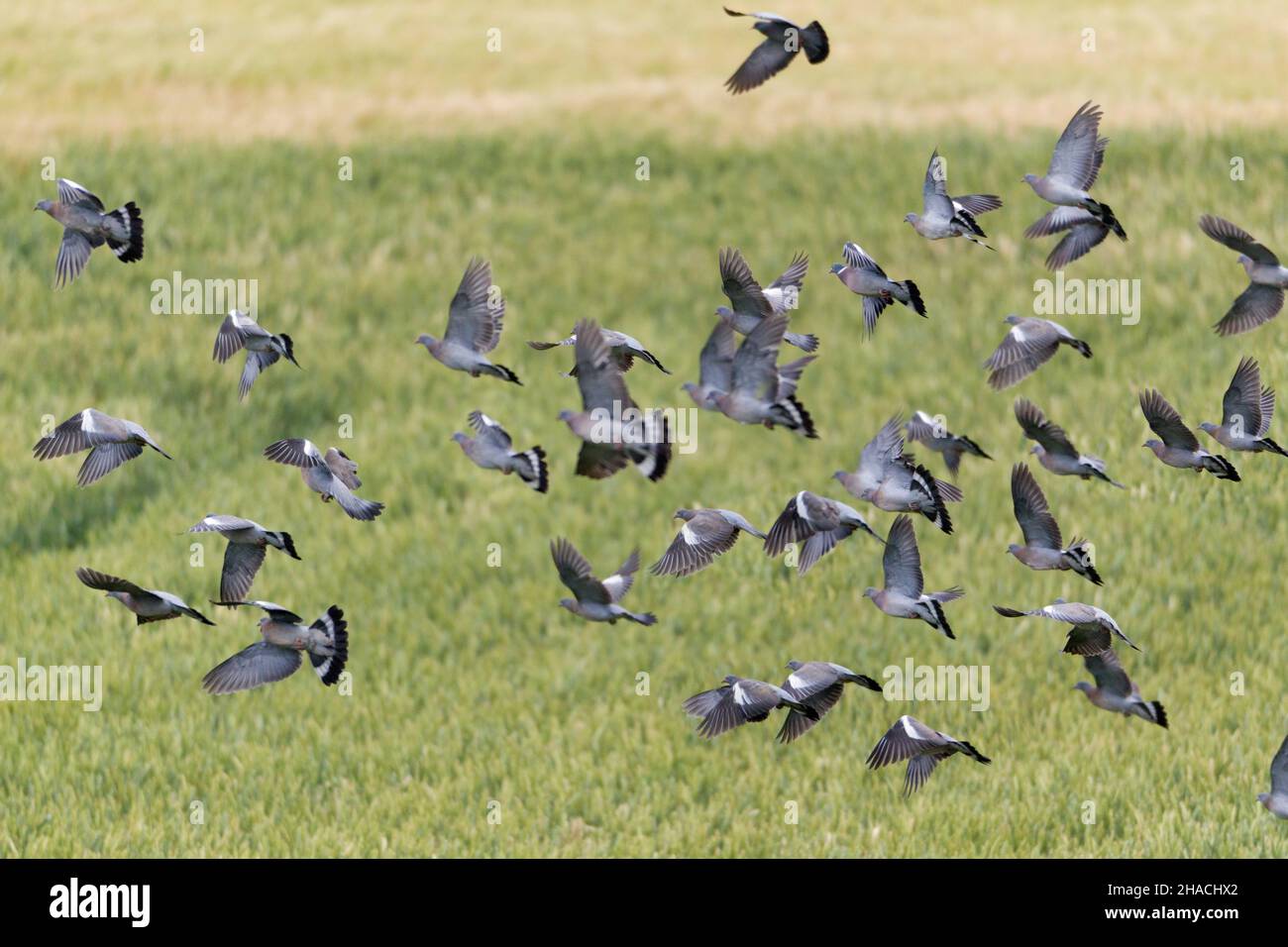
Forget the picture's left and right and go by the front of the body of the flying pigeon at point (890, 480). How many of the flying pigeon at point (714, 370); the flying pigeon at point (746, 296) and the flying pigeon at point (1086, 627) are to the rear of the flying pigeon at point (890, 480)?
1

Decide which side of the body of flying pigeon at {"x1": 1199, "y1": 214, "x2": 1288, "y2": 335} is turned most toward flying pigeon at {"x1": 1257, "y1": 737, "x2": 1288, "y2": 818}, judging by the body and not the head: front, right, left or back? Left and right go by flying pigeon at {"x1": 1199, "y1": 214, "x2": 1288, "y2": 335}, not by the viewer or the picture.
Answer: left

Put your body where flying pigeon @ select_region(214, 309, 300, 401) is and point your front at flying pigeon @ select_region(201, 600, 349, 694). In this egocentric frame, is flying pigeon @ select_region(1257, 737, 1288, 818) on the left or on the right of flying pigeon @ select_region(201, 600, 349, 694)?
left

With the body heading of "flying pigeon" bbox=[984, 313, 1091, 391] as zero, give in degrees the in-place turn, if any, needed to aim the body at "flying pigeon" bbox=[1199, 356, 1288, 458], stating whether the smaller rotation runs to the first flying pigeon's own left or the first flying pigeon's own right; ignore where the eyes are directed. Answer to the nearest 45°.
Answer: approximately 180°

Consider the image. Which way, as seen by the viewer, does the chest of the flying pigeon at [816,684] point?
to the viewer's left

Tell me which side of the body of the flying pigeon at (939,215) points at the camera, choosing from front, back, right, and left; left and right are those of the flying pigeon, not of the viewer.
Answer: left

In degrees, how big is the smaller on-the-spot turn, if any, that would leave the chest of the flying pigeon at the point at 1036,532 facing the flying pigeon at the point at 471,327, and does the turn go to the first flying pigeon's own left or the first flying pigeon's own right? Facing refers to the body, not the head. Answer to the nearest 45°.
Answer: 0° — it already faces it

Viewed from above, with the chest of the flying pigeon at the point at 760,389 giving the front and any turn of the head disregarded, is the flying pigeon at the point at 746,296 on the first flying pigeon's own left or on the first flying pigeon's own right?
on the first flying pigeon's own right

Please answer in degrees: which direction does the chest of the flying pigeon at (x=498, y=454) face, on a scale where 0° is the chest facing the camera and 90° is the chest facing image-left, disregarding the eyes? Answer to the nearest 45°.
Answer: approximately 90°

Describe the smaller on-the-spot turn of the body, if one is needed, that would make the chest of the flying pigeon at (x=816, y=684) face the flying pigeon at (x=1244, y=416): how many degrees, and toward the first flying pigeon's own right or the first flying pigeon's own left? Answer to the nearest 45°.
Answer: approximately 135° to the first flying pigeon's own right

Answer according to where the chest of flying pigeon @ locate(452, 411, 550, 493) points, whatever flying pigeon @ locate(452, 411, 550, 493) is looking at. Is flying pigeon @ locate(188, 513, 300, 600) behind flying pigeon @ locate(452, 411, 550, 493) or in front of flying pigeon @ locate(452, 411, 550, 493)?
in front

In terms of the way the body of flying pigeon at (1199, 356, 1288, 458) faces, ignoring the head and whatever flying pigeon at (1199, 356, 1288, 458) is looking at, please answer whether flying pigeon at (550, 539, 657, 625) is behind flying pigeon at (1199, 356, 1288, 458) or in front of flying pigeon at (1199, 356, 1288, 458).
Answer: in front

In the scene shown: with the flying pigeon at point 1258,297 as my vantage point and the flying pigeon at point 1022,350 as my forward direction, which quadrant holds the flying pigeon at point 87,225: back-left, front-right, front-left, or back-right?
front-right

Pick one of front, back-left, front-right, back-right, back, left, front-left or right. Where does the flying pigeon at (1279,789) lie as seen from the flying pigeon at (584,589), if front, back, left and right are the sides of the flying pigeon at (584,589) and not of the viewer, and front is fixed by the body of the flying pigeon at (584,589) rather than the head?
back
